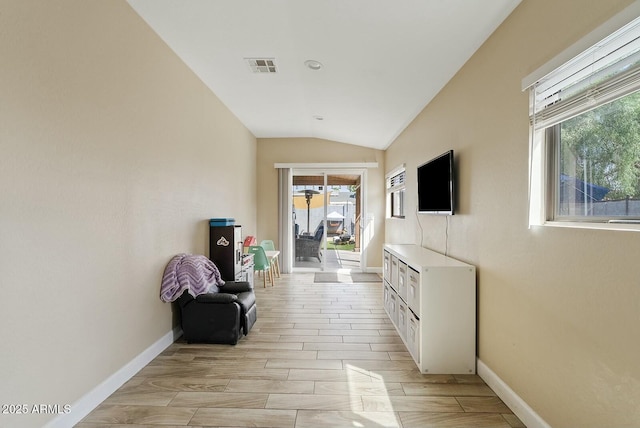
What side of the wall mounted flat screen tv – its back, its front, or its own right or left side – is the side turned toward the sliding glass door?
right

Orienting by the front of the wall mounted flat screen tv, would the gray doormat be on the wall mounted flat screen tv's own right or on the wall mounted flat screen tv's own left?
on the wall mounted flat screen tv's own right

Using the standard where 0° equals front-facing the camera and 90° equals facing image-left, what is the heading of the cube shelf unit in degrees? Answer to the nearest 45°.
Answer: approximately 90°

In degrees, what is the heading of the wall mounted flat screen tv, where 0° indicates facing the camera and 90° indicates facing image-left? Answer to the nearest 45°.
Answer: approximately 45°

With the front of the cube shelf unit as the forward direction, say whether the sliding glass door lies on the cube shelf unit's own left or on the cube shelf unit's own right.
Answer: on the cube shelf unit's own right

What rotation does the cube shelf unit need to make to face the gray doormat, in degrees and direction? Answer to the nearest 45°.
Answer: approximately 45° to its right
